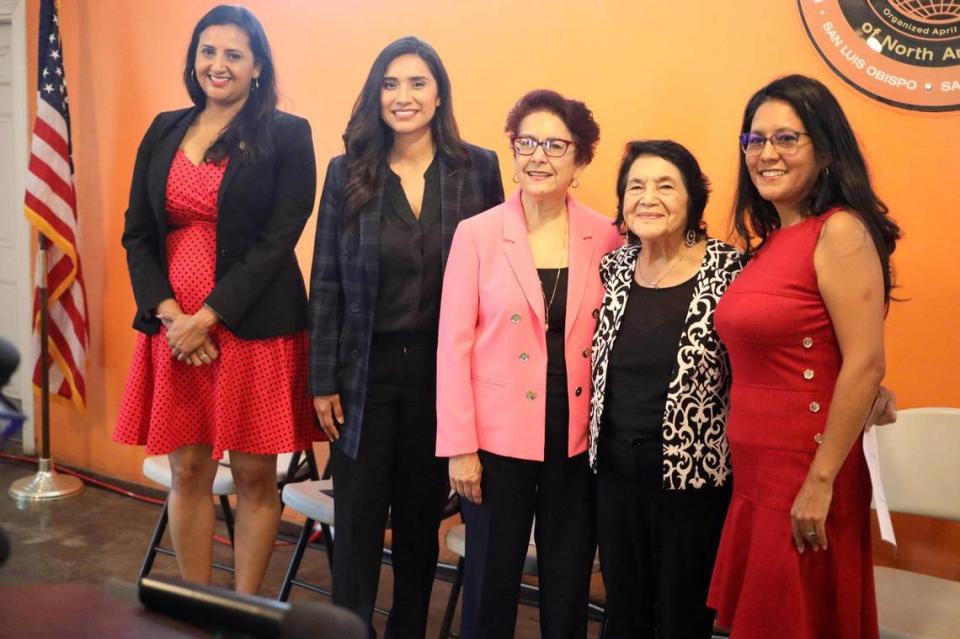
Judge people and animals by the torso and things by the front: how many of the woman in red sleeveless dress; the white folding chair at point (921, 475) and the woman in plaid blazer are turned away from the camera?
0

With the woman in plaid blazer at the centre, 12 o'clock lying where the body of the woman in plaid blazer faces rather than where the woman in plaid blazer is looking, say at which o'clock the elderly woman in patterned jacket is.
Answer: The elderly woman in patterned jacket is roughly at 10 o'clock from the woman in plaid blazer.

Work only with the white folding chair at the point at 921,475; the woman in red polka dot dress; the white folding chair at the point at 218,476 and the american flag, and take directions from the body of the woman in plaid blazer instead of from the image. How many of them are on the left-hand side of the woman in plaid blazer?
1

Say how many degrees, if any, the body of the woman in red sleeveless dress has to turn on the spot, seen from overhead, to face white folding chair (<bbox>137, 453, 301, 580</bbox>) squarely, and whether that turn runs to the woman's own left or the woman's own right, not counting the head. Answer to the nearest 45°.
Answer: approximately 45° to the woman's own right

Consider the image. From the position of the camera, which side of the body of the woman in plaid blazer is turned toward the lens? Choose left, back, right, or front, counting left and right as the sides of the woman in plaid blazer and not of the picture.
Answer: front

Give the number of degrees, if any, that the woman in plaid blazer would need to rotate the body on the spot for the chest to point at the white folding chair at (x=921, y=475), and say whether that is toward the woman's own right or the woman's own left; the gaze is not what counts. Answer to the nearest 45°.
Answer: approximately 90° to the woman's own left

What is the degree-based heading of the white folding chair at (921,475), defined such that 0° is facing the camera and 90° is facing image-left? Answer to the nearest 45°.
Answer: approximately 45°

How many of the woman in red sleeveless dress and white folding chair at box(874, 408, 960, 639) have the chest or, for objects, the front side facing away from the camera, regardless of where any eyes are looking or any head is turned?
0

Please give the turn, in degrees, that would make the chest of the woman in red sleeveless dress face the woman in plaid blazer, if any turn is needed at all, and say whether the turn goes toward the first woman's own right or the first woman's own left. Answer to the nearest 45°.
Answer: approximately 45° to the first woman's own right
